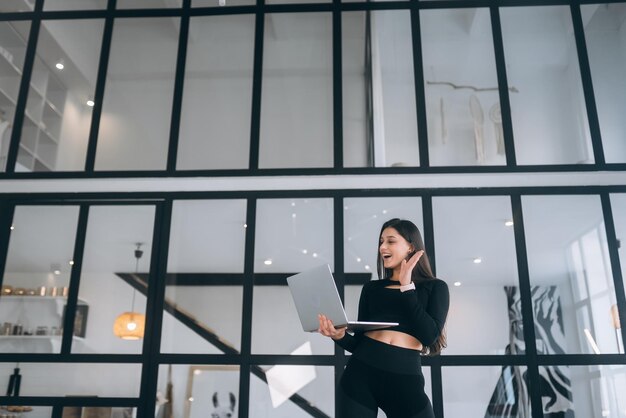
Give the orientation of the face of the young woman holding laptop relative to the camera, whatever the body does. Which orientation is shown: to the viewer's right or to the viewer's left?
to the viewer's left

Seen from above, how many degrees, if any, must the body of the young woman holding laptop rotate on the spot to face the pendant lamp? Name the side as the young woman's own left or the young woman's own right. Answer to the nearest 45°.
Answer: approximately 90° to the young woman's own right

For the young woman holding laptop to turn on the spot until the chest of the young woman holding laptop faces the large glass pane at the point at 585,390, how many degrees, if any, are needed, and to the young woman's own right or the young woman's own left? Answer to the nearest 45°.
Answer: approximately 180°

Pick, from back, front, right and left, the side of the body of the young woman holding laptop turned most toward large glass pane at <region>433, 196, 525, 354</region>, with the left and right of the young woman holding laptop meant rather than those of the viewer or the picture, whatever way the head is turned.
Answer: back

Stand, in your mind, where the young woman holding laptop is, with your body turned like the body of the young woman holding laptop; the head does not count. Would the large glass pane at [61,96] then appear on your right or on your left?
on your right

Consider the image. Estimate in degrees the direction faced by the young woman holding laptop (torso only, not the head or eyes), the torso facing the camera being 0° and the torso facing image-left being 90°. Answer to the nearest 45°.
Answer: approximately 45°

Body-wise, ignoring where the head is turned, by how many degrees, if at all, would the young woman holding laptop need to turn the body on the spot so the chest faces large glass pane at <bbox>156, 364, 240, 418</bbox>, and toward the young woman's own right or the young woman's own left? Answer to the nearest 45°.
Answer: approximately 90° to the young woman's own right

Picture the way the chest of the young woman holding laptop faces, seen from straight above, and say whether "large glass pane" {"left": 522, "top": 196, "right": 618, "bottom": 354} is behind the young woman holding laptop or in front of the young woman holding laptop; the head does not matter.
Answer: behind

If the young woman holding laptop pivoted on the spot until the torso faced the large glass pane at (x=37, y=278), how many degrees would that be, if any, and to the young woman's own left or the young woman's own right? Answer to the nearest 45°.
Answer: approximately 90° to the young woman's own right
